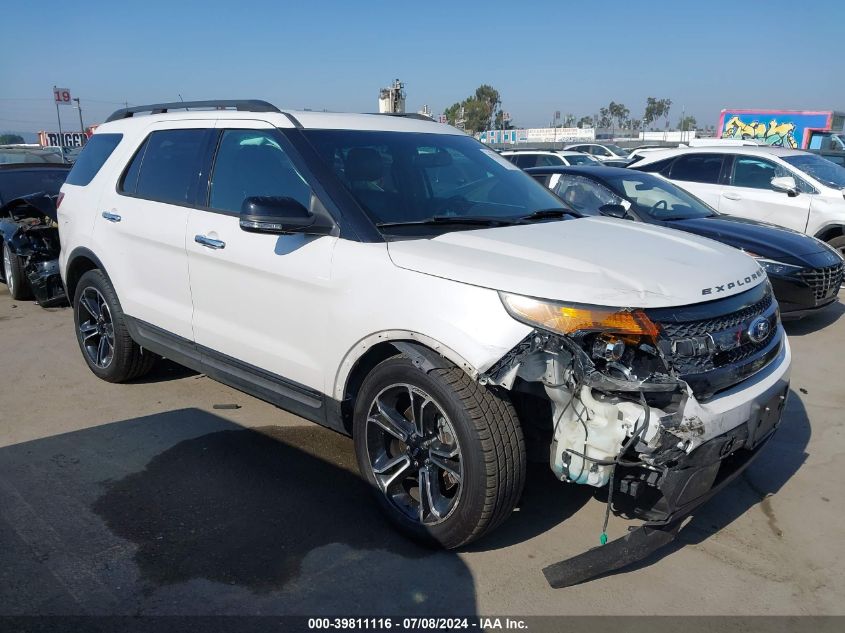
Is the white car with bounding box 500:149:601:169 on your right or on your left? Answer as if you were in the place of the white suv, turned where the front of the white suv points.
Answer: on your left

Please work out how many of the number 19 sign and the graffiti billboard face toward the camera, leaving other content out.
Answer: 2

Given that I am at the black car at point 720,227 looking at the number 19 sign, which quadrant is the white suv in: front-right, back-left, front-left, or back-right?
back-left

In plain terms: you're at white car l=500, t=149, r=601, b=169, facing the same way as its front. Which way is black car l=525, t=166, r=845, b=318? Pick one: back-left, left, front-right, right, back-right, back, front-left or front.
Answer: front-right

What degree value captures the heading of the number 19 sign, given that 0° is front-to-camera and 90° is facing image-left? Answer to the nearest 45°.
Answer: approximately 0°

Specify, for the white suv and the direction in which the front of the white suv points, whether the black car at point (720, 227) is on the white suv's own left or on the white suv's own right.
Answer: on the white suv's own left

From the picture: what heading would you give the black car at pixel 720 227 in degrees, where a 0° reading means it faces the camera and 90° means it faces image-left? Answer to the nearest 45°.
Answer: approximately 315°

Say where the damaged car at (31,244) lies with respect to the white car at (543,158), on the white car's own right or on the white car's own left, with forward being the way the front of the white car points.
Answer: on the white car's own right
